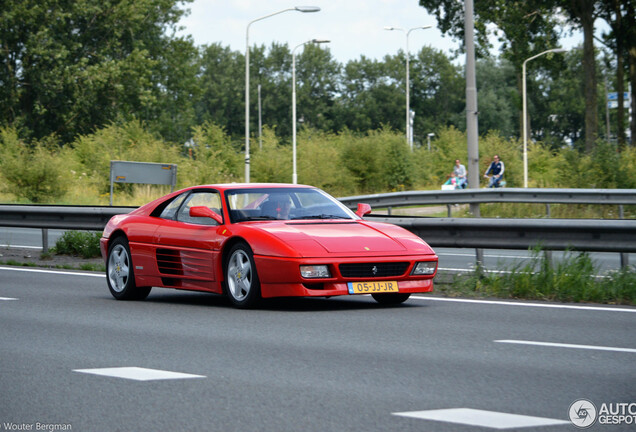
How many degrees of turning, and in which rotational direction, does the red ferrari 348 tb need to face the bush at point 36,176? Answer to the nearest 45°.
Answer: approximately 135° to its left

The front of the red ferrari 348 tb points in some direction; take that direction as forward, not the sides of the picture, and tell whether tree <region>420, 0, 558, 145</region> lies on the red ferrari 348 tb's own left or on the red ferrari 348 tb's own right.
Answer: on the red ferrari 348 tb's own left

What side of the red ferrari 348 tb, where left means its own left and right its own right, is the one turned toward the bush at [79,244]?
back

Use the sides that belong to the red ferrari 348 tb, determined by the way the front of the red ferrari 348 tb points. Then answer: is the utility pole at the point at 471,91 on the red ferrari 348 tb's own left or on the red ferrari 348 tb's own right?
on the red ferrari 348 tb's own left

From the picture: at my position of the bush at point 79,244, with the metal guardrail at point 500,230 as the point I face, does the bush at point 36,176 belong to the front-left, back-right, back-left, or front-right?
back-left

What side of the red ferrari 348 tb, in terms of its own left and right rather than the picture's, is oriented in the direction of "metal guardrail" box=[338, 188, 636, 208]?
left

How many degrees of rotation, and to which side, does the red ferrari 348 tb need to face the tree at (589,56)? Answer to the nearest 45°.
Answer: approximately 90° to its left

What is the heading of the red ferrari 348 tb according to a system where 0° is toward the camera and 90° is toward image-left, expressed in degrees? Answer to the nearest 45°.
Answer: approximately 315°
